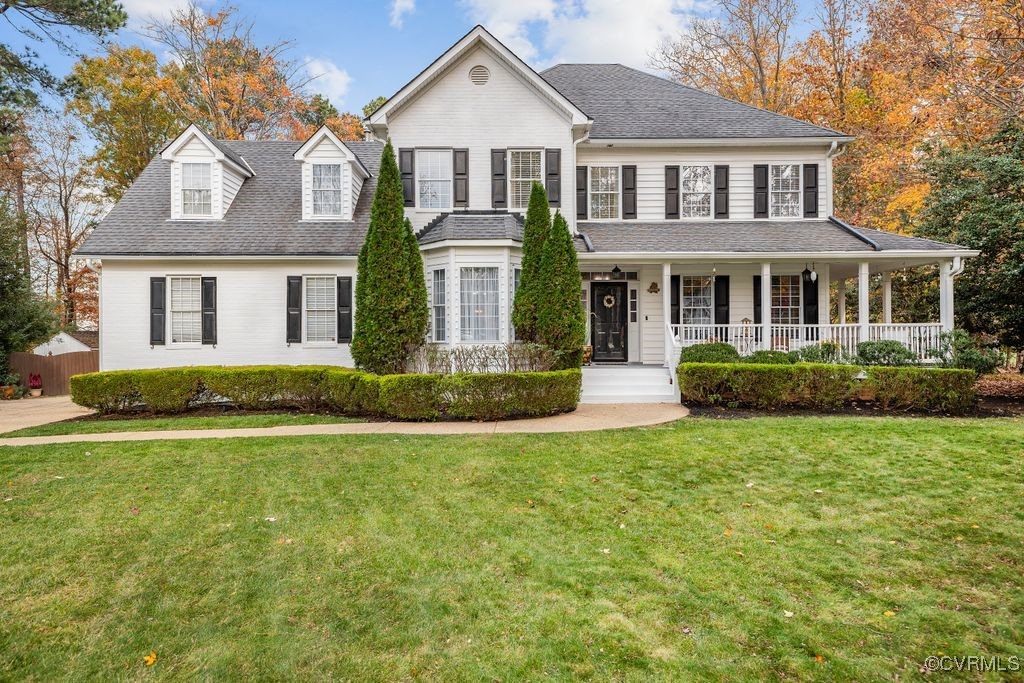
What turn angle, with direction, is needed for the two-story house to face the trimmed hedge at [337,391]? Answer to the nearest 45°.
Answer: approximately 45° to its right

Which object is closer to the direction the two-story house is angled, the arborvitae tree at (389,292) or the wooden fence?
the arborvitae tree

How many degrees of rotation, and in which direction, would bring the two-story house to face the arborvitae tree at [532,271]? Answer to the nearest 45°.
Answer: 0° — it already faces it

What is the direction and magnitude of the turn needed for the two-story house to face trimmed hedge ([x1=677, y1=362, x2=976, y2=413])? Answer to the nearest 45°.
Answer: approximately 45° to its left

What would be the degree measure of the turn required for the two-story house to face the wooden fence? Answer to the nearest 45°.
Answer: approximately 90° to its right

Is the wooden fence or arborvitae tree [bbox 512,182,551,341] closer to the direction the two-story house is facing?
the arborvitae tree

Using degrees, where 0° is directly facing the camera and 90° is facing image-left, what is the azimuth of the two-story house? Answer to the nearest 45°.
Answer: approximately 0°

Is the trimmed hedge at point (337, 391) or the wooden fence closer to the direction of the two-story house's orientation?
the trimmed hedge
